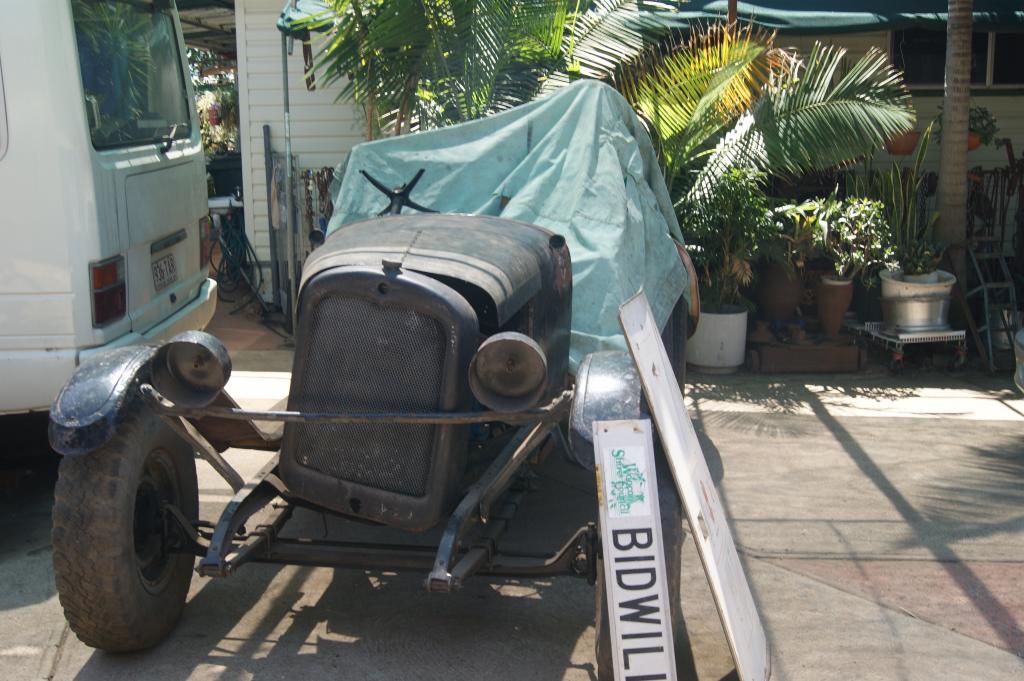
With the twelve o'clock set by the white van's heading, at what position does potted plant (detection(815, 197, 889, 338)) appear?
The potted plant is roughly at 4 o'clock from the white van.

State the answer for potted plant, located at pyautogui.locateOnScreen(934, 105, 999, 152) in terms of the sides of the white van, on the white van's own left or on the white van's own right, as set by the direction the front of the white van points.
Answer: on the white van's own right

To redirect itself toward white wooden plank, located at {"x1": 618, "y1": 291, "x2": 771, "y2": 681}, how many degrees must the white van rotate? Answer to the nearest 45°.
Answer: approximately 180°

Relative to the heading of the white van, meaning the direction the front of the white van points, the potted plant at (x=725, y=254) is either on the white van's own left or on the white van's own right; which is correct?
on the white van's own right

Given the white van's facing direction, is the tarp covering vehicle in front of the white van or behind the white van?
behind

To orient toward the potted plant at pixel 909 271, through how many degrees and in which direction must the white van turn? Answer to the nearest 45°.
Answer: approximately 135° to its right

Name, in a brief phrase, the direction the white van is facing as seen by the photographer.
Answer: facing away from the viewer and to the left of the viewer

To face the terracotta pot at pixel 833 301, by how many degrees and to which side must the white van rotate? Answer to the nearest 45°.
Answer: approximately 135° to its right

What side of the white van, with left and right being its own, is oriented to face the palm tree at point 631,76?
right

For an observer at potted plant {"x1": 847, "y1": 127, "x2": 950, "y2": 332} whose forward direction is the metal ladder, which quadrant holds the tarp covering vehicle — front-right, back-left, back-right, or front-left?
back-right

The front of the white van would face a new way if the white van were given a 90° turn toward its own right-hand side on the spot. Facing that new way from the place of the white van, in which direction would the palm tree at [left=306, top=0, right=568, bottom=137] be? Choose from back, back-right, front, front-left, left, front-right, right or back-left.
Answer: front
